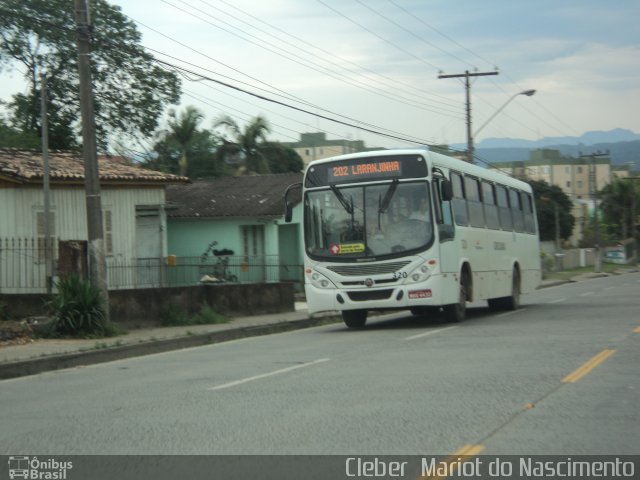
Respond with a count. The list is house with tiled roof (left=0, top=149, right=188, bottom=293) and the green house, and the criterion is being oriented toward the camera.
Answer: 2

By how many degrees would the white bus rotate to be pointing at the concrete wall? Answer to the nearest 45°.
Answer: approximately 90° to its right

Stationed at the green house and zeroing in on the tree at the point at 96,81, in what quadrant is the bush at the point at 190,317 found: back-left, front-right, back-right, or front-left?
back-left

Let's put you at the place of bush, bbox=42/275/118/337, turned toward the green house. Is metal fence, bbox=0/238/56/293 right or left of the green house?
left

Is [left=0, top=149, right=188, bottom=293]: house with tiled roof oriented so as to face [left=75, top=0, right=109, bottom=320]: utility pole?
yes

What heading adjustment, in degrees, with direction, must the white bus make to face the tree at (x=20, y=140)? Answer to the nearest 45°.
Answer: approximately 90° to its right
